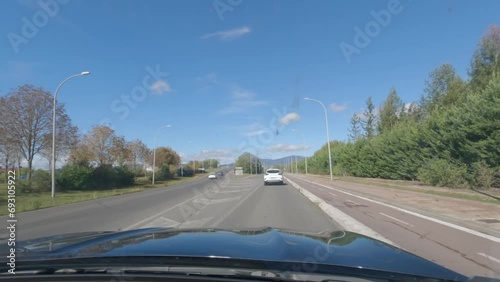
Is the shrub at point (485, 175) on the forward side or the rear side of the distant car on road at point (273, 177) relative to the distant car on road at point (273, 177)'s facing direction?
on the rear side

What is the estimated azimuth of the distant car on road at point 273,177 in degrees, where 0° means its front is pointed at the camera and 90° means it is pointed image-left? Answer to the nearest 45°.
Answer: approximately 180°

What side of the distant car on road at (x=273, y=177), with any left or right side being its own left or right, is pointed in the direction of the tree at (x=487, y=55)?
right

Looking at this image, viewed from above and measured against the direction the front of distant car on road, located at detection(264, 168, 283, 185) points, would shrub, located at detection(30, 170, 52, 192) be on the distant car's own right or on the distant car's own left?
on the distant car's own left

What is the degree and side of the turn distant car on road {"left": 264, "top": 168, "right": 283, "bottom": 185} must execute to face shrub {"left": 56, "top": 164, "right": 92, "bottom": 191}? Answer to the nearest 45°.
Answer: approximately 90° to its left

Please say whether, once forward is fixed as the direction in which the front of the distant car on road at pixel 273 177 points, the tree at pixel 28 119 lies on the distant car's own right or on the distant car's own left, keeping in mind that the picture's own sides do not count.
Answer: on the distant car's own left

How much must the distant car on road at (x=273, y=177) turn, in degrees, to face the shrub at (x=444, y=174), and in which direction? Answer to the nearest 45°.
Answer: approximately 135° to its right
